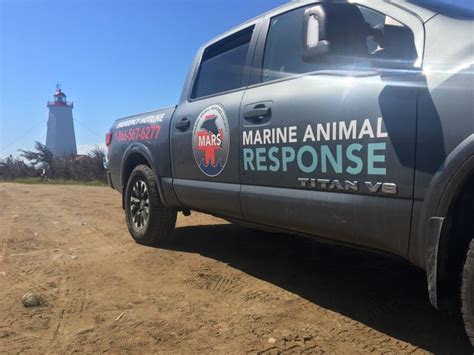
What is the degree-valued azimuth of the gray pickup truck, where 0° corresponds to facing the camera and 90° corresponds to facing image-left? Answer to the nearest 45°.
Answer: approximately 315°
